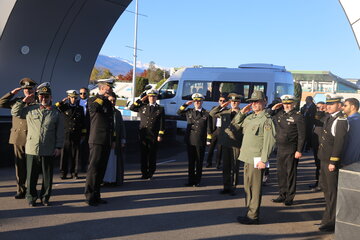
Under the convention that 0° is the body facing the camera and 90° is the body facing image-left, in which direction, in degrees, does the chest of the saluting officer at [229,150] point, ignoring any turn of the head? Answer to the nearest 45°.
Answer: approximately 45°

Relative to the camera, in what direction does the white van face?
facing to the left of the viewer

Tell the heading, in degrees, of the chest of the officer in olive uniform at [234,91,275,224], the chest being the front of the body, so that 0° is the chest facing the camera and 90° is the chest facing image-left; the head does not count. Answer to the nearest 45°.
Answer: approximately 45°

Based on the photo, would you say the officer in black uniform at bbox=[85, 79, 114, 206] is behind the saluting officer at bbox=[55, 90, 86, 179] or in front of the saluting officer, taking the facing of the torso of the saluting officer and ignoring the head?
in front
